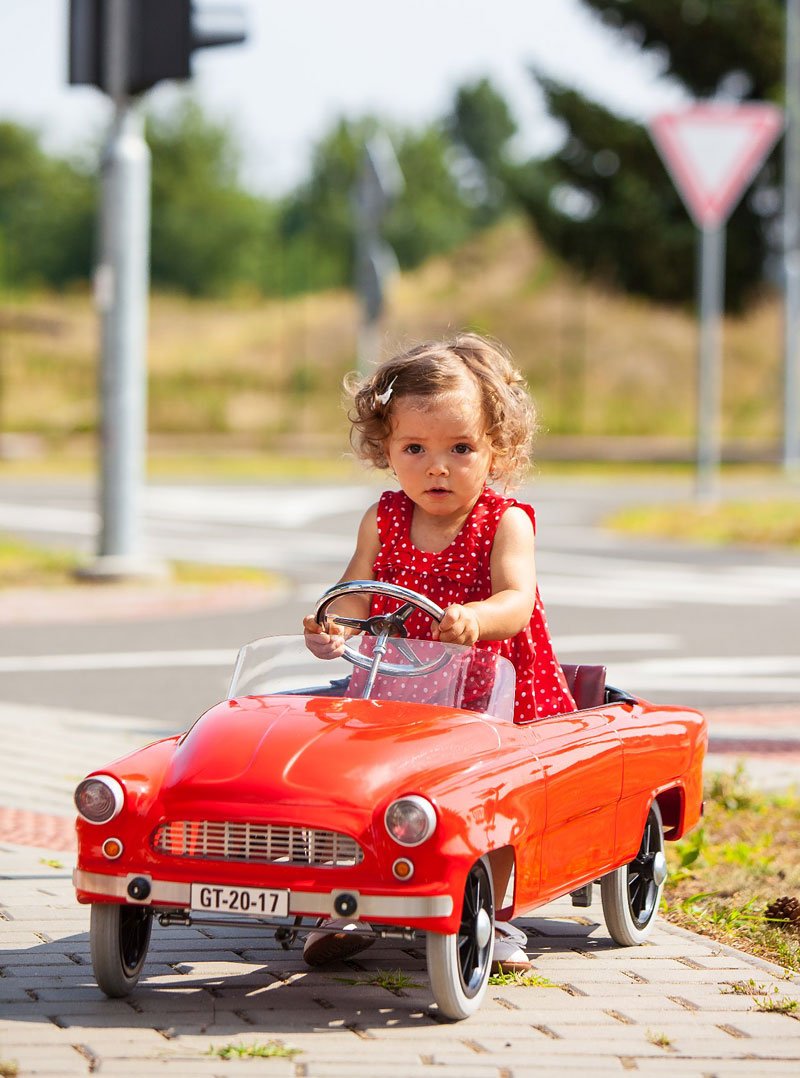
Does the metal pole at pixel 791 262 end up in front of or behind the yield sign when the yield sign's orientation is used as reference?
behind

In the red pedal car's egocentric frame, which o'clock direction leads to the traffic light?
The traffic light is roughly at 4 o'clock from the red pedal car.

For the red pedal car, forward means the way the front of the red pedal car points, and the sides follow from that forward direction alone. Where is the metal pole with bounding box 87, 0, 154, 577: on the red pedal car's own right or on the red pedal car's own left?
on the red pedal car's own right

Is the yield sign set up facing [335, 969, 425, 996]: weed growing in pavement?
yes

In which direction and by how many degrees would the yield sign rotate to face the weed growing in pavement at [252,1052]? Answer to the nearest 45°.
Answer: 0° — it already faces it

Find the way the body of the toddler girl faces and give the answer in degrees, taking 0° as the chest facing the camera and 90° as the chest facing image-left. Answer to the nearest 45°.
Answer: approximately 45°

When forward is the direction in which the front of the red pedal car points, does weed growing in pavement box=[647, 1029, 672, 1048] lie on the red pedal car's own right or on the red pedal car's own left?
on the red pedal car's own left

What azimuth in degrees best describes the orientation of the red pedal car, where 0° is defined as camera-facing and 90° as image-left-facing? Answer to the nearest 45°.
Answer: approximately 45°

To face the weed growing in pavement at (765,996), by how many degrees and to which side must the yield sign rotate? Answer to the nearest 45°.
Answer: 0° — it already faces it

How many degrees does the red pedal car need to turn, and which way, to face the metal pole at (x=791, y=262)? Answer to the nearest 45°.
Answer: approximately 135° to its right

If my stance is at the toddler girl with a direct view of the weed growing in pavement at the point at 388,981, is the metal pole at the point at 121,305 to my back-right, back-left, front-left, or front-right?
back-right
